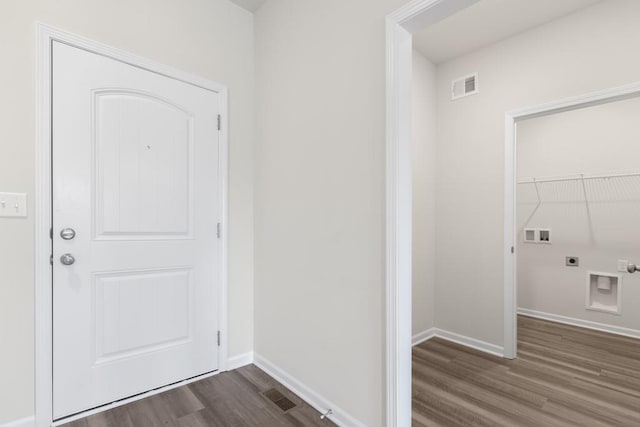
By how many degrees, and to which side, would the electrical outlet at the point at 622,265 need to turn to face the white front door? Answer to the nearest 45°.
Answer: approximately 45° to its right

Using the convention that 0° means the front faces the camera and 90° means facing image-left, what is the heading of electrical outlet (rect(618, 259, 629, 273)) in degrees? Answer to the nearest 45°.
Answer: approximately 0°
